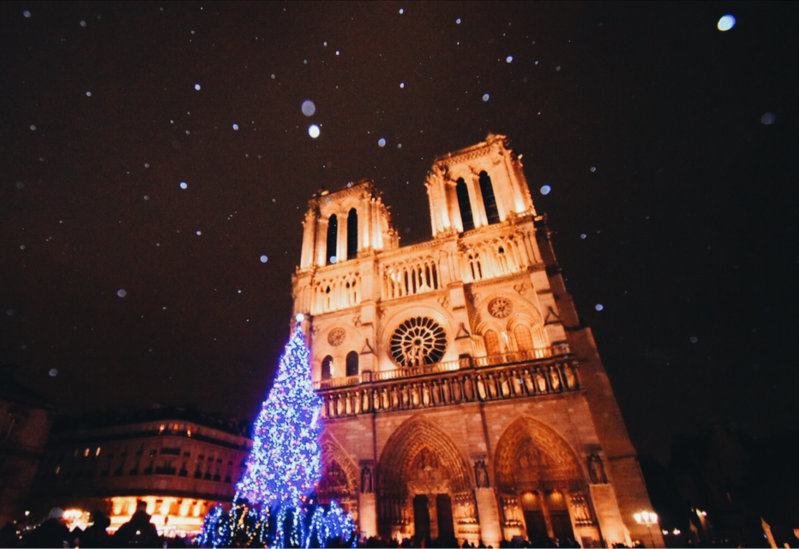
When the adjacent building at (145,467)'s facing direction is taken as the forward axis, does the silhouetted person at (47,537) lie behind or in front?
in front

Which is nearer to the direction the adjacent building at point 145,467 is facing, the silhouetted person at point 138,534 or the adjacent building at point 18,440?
the silhouetted person

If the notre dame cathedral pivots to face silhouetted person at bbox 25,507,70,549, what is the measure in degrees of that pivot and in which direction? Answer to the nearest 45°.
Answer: approximately 45° to its left

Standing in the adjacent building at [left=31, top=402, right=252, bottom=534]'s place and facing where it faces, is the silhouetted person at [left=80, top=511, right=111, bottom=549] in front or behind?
in front

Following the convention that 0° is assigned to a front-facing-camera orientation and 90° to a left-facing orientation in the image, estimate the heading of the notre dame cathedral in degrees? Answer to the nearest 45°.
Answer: approximately 45°

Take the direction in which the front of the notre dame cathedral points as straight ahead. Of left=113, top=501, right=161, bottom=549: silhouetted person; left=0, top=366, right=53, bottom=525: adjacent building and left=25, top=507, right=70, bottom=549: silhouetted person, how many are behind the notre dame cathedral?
0

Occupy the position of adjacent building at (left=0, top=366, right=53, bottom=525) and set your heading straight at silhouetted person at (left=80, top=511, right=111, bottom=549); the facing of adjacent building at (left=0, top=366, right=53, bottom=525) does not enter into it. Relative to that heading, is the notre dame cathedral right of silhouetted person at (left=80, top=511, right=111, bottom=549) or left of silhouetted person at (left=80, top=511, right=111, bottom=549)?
left

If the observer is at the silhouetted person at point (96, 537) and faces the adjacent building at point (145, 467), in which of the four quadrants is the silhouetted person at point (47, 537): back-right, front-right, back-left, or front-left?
back-left

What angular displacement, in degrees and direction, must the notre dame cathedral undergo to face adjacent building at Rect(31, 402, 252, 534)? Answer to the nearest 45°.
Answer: approximately 45° to its right

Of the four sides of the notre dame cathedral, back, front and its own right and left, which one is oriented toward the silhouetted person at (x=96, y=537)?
front

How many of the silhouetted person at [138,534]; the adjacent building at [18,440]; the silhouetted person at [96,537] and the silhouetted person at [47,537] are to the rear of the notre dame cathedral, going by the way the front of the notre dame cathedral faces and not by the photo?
0

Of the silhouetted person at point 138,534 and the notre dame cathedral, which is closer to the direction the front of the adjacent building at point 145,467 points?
the silhouetted person

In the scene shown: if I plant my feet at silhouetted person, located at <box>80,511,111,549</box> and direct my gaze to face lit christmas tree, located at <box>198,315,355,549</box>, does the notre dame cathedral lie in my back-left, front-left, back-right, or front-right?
front-right

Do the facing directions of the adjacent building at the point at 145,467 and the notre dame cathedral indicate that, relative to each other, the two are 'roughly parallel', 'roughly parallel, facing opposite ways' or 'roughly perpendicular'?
roughly perpendicular

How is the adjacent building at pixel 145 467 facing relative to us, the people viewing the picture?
facing the viewer

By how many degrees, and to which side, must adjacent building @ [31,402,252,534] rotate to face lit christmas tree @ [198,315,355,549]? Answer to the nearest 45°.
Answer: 0° — it already faces it

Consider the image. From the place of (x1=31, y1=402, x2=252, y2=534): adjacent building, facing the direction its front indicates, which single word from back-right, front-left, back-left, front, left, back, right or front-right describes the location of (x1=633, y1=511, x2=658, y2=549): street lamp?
front-left
